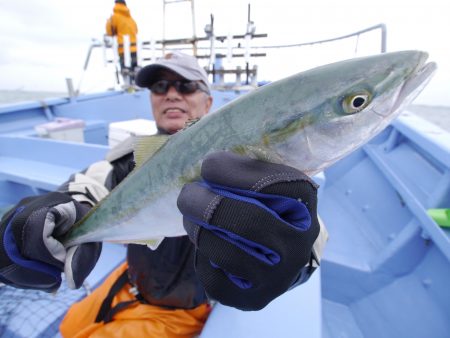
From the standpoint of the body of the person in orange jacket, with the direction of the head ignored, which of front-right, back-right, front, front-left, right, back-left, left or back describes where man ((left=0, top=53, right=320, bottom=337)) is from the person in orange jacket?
back

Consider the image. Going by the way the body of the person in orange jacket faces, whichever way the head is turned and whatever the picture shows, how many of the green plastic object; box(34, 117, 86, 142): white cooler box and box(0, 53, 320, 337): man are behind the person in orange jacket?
3

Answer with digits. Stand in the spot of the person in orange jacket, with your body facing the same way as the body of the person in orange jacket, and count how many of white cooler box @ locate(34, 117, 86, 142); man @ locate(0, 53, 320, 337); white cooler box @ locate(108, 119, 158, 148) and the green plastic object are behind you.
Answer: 4

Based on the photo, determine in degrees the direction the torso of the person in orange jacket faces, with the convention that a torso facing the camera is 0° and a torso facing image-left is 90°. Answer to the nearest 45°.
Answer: approximately 180°

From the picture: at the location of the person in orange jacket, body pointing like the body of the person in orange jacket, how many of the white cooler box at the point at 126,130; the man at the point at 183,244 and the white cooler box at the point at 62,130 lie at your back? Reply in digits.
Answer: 3

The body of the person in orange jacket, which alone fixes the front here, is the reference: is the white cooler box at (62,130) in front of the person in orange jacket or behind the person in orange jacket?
behind

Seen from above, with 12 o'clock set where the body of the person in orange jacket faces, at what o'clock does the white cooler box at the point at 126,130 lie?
The white cooler box is roughly at 6 o'clock from the person in orange jacket.

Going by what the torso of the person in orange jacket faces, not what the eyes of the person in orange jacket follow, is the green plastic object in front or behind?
behind

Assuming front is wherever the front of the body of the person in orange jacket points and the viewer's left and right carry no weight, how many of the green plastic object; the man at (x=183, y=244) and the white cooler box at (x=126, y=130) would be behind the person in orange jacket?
3
